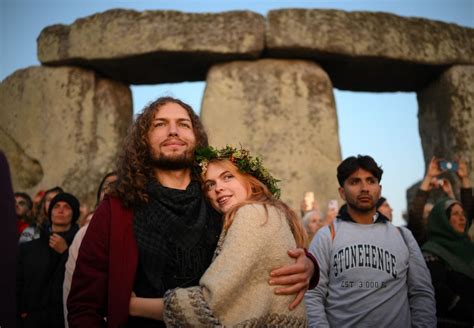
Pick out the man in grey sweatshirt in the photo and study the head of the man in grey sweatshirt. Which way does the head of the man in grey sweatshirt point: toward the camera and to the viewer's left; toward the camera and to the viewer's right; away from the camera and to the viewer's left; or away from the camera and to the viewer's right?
toward the camera and to the viewer's right

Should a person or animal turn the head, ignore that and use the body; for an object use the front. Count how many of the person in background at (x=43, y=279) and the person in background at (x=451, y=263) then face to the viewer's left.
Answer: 0

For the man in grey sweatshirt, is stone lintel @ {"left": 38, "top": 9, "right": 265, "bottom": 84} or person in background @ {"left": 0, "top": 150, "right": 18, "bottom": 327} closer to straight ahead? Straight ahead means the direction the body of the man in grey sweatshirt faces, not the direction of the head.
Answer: the person in background

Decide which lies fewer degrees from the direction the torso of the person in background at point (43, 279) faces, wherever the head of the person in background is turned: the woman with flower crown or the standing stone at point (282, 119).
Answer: the woman with flower crown

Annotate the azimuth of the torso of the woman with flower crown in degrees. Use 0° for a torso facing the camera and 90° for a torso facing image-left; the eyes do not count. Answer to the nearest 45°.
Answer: approximately 90°

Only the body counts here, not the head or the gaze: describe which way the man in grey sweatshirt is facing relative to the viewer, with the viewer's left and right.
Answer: facing the viewer

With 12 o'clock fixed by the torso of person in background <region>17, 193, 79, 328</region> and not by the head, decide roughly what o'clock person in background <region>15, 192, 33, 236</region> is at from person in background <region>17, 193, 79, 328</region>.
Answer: person in background <region>15, 192, 33, 236</region> is roughly at 6 o'clock from person in background <region>17, 193, 79, 328</region>.

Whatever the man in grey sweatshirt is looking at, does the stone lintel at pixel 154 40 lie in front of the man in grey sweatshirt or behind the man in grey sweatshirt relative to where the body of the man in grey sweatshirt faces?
behind

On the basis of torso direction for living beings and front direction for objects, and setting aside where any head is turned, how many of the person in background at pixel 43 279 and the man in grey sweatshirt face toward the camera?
2
